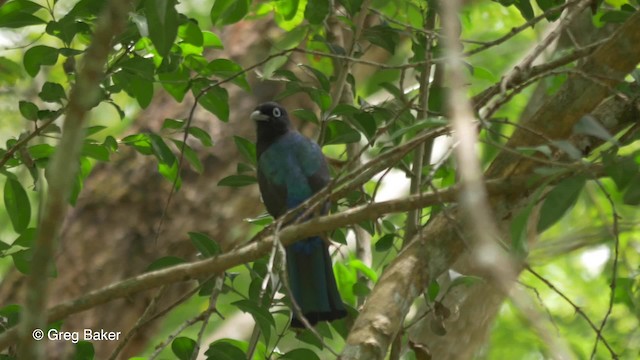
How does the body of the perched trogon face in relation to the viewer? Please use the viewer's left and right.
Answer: facing away from the viewer and to the left of the viewer

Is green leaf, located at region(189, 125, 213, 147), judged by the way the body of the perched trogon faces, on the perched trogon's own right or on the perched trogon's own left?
on the perched trogon's own left

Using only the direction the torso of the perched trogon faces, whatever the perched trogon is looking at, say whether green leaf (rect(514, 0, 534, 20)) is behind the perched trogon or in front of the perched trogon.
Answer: behind

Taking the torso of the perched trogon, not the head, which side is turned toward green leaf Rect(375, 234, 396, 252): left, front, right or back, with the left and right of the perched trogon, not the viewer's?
right
